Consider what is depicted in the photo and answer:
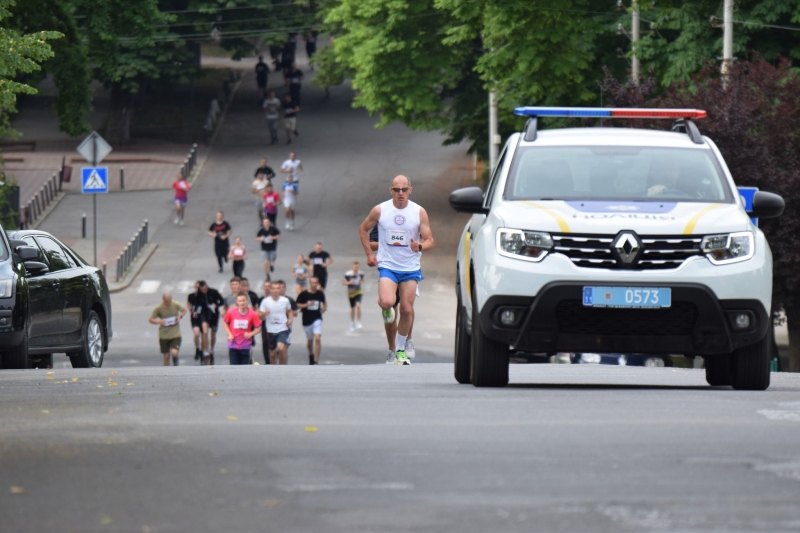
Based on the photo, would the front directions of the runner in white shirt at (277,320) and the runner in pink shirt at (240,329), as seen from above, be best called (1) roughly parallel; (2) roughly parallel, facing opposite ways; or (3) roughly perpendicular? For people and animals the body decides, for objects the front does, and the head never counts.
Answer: roughly parallel

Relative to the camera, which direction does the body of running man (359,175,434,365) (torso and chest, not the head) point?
toward the camera

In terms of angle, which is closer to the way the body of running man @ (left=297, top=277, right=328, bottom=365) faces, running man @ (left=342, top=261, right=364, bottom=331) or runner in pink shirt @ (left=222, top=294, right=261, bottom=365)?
the runner in pink shirt

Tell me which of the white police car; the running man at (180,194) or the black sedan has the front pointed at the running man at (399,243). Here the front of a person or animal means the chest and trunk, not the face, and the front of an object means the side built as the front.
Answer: the running man at (180,194)

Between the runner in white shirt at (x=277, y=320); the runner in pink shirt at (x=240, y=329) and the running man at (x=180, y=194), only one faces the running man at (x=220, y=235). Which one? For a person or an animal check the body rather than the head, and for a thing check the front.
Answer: the running man at (x=180, y=194)

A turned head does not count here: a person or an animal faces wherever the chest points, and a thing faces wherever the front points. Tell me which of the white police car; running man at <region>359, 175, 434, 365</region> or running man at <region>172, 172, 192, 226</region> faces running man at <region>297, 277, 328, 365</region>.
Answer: running man at <region>172, 172, 192, 226</region>

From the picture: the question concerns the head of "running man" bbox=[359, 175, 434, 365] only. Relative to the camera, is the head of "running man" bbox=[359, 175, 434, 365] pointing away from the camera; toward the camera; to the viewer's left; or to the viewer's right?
toward the camera

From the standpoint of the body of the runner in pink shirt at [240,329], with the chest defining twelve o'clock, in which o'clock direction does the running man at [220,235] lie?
The running man is roughly at 6 o'clock from the runner in pink shirt.

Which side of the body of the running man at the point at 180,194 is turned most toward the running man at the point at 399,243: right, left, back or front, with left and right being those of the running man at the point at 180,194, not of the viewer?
front

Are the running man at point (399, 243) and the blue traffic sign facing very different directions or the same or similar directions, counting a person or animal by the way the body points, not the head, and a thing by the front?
same or similar directions

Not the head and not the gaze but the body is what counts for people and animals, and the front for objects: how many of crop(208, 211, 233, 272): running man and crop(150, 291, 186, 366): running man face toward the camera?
2

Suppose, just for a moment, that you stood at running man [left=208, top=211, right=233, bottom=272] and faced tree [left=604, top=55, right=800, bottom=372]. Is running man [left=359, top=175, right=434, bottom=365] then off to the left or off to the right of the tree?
right

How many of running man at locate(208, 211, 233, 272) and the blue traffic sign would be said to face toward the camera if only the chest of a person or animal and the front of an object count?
2

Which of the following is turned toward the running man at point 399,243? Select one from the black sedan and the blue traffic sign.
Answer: the blue traffic sign

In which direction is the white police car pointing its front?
toward the camera

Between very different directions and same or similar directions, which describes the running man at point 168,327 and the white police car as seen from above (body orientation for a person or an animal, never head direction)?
same or similar directions

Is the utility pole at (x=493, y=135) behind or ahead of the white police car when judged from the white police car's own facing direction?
behind
